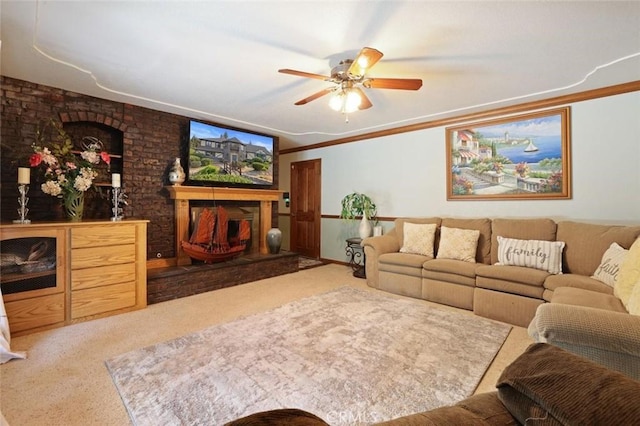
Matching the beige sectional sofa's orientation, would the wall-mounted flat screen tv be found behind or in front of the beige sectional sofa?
in front

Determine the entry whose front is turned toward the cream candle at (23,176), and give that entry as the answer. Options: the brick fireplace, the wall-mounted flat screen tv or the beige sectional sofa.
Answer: the beige sectional sofa

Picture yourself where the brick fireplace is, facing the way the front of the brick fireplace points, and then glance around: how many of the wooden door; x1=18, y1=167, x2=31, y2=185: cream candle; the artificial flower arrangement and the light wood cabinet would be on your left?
1

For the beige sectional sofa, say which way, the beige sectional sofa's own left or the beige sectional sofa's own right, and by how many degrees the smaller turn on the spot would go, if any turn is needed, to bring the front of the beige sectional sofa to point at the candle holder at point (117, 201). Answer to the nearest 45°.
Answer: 0° — it already faces it

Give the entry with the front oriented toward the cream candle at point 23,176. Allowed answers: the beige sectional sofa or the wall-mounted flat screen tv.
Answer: the beige sectional sofa

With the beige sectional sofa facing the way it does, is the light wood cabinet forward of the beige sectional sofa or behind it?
forward

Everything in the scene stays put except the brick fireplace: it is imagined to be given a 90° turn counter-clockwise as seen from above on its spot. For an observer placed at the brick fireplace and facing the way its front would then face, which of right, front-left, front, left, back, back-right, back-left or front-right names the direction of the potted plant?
front-right

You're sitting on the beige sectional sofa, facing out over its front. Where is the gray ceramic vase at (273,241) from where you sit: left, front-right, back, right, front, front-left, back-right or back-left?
front-right

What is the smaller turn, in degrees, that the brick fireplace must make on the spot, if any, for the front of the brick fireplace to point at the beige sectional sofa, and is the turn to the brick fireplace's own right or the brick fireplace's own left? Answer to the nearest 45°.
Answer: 0° — it already faces it

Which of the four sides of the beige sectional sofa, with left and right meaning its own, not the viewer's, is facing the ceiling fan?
front

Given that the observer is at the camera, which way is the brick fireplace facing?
facing the viewer and to the right of the viewer

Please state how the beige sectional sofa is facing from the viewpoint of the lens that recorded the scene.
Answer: facing the viewer and to the left of the viewer

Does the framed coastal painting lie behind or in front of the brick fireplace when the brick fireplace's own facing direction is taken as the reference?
in front

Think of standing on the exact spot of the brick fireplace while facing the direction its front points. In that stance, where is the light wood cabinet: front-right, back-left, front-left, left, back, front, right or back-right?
right

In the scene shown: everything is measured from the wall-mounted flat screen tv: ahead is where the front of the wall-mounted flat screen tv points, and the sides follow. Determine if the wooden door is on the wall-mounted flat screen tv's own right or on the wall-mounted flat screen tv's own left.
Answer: on the wall-mounted flat screen tv's own left
